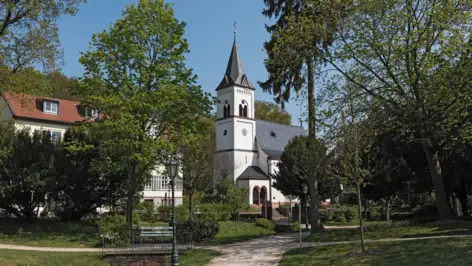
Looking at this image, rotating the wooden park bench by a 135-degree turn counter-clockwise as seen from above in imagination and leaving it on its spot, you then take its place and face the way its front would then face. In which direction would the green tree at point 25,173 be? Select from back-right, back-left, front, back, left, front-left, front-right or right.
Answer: left

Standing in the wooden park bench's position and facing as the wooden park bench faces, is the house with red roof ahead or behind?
behind

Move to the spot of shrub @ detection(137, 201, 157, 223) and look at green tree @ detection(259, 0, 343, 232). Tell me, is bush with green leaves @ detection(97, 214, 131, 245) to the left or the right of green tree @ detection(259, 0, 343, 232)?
right

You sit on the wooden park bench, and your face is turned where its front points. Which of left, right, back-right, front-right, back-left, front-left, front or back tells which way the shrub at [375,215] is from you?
back-left

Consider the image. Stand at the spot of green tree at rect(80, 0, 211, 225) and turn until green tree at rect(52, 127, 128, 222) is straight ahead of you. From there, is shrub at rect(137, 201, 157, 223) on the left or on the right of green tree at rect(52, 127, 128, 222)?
right

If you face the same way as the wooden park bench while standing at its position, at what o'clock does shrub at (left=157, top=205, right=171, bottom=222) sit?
The shrub is roughly at 6 o'clock from the wooden park bench.

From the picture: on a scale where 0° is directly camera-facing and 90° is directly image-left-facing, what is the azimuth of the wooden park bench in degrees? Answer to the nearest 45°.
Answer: approximately 0°

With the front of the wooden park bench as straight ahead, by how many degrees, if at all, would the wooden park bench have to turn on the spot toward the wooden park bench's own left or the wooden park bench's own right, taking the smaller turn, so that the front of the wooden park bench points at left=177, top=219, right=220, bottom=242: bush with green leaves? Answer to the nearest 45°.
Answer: approximately 135° to the wooden park bench's own left

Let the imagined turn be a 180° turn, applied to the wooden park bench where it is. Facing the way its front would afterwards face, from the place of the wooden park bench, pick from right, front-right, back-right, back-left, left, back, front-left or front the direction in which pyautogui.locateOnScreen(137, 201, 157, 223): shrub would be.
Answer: front
